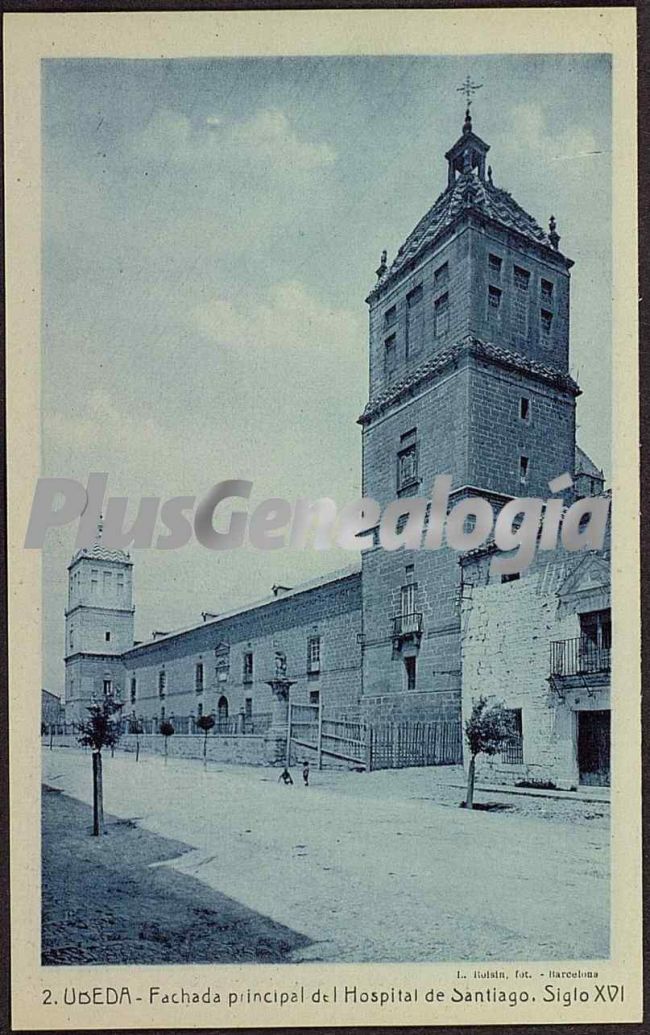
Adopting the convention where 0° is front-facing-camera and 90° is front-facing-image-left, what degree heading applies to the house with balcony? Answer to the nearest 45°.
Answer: approximately 45°
